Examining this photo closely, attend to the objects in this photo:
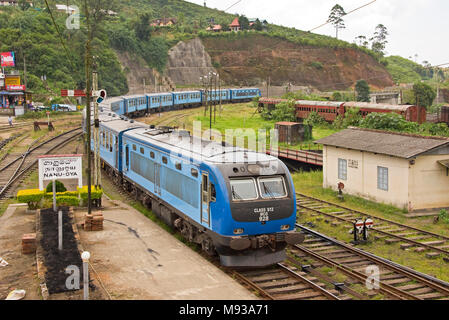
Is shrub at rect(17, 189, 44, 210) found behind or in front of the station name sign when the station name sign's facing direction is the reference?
behind

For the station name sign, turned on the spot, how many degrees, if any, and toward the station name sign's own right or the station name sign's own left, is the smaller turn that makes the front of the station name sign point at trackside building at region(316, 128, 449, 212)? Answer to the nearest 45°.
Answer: approximately 90° to the station name sign's own left

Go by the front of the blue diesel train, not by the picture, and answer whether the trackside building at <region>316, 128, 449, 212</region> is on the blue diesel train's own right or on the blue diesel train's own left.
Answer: on the blue diesel train's own left

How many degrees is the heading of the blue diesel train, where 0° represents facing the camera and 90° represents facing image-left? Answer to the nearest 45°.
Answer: approximately 315°

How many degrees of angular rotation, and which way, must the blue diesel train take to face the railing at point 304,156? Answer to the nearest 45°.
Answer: approximately 135° to its left

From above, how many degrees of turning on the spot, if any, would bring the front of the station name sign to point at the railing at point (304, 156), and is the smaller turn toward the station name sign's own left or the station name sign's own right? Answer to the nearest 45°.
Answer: approximately 135° to the station name sign's own left

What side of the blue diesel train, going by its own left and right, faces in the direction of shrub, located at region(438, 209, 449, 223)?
left

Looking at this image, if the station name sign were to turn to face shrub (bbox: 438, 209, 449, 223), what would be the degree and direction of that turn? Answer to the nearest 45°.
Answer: approximately 90° to its left
